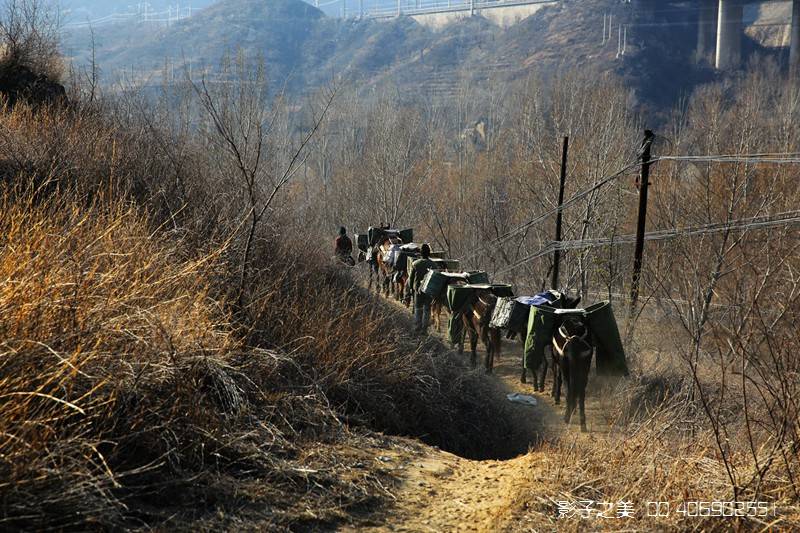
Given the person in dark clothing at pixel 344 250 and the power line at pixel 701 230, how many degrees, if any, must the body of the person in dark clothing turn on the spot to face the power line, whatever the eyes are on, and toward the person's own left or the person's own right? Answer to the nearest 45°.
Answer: approximately 90° to the person's own right

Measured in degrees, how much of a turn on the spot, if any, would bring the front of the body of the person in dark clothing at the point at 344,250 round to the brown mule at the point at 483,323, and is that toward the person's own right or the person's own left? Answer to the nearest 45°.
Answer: approximately 180°

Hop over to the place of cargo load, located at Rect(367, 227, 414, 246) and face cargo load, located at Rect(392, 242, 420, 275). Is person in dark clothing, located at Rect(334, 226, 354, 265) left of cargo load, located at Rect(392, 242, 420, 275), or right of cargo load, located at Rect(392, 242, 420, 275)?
right

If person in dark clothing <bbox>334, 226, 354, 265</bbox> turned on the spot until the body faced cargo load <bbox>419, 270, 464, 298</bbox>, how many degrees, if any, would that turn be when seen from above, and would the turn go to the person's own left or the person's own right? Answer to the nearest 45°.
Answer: approximately 180°

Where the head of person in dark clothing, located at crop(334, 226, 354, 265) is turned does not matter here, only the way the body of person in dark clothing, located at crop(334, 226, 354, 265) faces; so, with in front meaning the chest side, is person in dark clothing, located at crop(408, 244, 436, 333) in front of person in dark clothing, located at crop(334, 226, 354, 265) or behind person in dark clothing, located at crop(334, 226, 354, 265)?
behind

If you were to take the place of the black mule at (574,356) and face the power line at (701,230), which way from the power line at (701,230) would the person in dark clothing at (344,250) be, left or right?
left

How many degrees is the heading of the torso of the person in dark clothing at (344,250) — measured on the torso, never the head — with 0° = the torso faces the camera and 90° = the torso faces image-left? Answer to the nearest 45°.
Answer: approximately 180°

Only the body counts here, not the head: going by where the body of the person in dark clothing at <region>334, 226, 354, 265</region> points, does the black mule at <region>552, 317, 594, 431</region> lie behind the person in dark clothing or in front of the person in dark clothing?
behind
